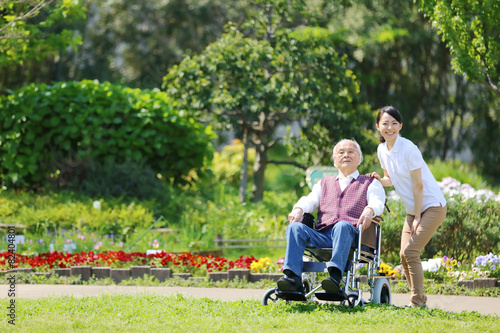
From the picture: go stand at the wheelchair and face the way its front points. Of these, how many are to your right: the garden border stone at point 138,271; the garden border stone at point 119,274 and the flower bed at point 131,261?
3

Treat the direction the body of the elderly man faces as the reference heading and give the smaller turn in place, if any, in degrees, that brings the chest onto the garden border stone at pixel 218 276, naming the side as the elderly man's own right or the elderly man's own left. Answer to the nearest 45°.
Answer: approximately 90° to the elderly man's own right

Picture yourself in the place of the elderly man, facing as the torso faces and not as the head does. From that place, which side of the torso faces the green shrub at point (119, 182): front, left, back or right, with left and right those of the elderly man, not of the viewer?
right

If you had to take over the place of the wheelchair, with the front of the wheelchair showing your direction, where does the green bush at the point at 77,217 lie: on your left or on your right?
on your right

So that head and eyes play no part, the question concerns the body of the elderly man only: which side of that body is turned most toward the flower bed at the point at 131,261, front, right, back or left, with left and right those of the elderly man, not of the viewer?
right

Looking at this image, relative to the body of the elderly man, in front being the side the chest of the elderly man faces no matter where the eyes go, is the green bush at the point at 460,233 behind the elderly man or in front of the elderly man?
behind

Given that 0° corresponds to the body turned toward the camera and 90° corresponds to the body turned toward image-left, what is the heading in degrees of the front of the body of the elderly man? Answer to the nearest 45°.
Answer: approximately 45°

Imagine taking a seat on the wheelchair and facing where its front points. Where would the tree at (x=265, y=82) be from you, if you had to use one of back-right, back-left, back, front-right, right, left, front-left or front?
back-right
